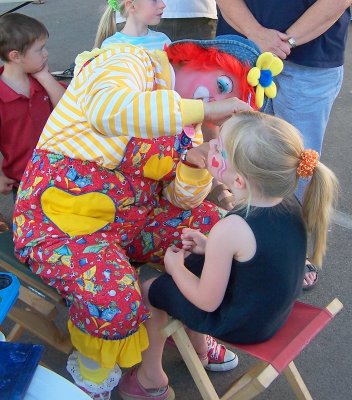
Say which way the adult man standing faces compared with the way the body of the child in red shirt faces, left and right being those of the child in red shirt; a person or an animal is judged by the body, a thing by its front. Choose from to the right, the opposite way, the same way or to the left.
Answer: to the right

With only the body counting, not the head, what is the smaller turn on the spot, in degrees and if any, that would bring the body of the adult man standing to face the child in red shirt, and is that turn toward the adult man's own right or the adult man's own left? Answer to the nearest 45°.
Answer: approximately 90° to the adult man's own right

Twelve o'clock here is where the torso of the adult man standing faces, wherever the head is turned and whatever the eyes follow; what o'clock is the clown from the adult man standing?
The clown is roughly at 1 o'clock from the adult man standing.

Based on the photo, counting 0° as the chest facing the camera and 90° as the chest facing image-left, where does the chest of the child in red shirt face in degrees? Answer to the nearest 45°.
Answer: approximately 315°

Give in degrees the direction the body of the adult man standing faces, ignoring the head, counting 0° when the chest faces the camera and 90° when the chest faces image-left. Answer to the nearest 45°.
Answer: approximately 0°

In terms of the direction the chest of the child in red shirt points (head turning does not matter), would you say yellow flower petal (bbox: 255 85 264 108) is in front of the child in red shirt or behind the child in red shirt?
in front

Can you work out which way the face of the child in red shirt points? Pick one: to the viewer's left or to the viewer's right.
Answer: to the viewer's right

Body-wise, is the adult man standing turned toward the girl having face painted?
yes

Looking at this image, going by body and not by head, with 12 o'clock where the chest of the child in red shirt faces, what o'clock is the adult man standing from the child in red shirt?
The adult man standing is roughly at 11 o'clock from the child in red shirt.
